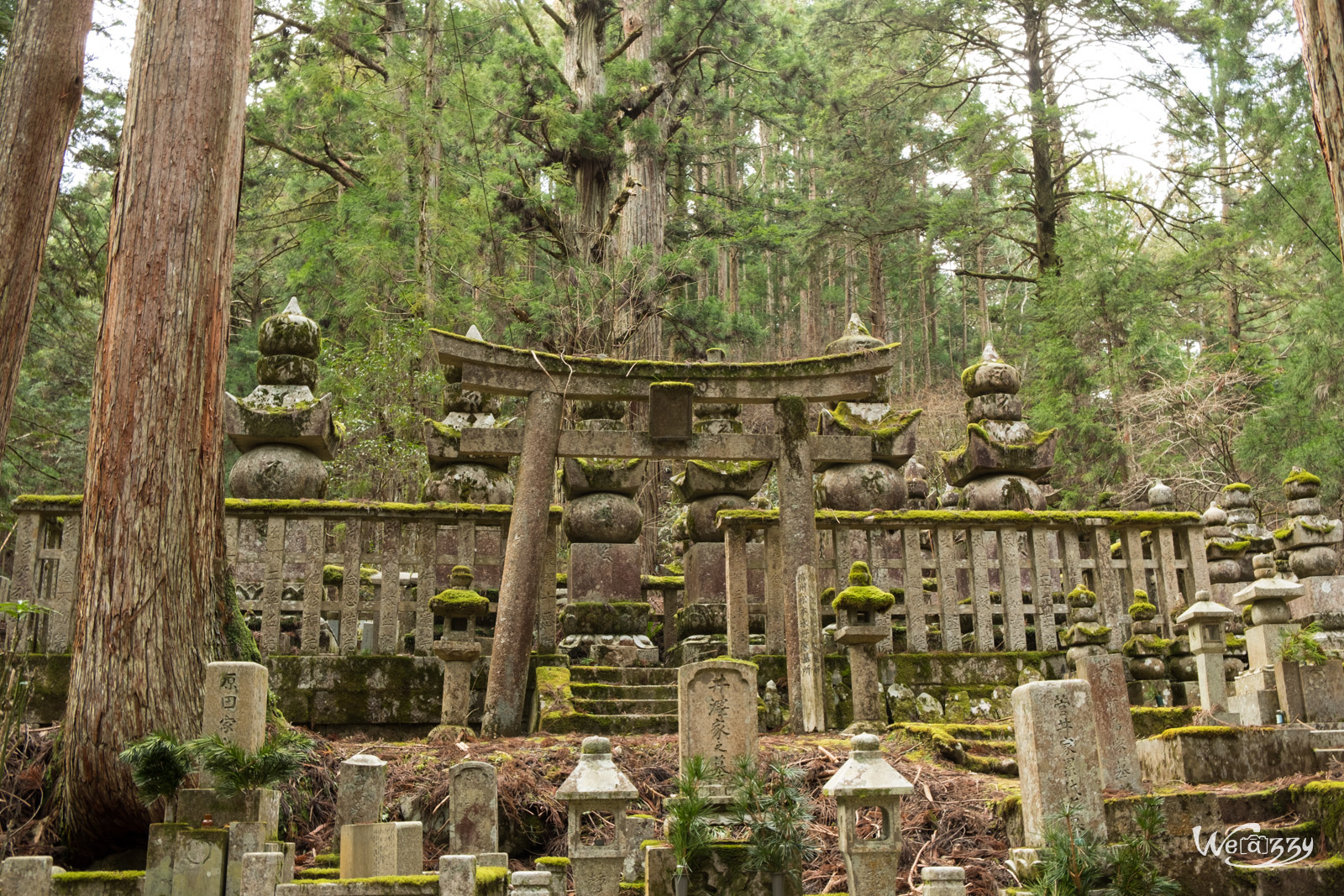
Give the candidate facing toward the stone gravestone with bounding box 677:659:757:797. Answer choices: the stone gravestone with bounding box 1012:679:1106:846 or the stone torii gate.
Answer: the stone torii gate

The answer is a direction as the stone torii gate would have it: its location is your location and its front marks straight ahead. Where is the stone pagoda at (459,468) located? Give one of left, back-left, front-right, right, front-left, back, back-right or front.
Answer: back-right

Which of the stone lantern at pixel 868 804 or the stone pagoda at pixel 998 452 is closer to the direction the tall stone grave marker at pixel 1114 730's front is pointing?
the stone lantern

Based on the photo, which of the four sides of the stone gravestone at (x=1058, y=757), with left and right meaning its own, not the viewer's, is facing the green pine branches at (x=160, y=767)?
right

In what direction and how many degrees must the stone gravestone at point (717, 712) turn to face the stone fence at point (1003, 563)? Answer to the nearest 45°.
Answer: approximately 135° to its left

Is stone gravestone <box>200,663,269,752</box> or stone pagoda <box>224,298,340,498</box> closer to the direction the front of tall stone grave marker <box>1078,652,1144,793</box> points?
the stone gravestone

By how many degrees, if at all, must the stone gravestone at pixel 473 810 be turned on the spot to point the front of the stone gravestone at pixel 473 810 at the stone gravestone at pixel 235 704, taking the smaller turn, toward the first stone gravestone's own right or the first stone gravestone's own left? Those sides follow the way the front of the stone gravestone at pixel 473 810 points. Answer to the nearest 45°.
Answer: approximately 90° to the first stone gravestone's own right

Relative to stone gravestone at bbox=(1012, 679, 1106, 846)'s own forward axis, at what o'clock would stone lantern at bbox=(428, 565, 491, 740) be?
The stone lantern is roughly at 4 o'clock from the stone gravestone.
